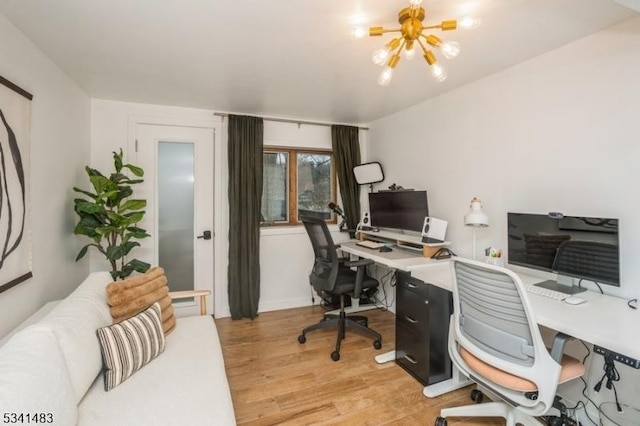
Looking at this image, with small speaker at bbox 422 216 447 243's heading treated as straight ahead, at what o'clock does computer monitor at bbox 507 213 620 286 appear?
The computer monitor is roughly at 9 o'clock from the small speaker.

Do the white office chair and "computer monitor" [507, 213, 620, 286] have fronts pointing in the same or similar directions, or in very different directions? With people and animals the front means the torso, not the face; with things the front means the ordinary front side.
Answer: very different directions

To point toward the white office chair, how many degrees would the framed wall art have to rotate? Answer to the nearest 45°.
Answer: approximately 45° to its right

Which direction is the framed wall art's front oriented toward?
to the viewer's right

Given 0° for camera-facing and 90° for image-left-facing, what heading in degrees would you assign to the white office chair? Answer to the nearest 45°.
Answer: approximately 225°

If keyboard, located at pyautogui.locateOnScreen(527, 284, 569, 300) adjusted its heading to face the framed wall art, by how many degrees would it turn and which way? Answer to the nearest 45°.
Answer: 0° — it already faces it

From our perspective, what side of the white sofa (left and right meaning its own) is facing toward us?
right

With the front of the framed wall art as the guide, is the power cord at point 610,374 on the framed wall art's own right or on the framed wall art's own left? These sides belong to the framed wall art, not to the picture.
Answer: on the framed wall art's own right

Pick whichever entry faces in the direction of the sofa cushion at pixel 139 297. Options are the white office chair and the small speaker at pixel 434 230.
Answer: the small speaker

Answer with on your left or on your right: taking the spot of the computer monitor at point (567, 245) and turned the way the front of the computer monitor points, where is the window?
on your right

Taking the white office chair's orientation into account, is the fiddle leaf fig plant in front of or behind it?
behind
